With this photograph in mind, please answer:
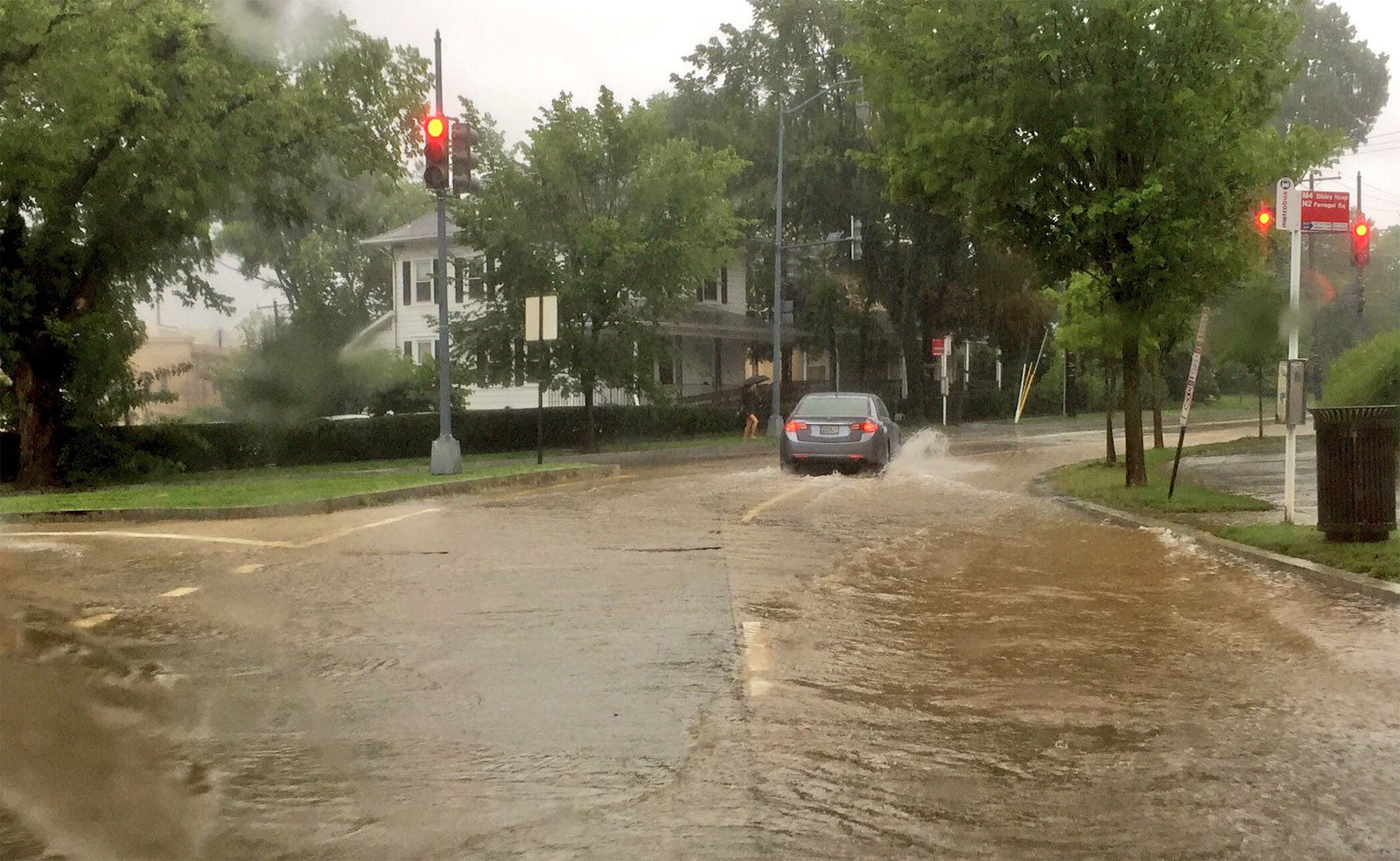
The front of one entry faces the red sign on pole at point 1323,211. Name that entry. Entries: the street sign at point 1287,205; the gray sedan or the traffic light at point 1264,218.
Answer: the traffic light

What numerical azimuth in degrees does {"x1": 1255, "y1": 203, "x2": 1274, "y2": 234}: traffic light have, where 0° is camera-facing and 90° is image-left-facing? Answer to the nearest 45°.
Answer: approximately 0°

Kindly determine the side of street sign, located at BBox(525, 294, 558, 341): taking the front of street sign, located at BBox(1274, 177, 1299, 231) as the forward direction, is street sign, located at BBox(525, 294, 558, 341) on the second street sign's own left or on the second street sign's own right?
on the second street sign's own right

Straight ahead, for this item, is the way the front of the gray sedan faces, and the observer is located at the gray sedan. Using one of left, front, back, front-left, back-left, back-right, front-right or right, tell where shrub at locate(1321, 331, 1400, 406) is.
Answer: right

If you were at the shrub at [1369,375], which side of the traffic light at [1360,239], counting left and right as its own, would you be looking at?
front

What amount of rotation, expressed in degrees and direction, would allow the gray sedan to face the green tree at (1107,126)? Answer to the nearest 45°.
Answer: approximately 135° to its right

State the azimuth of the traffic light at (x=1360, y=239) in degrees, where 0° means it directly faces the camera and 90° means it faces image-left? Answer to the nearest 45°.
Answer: approximately 0°

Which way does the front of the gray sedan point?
away from the camera
